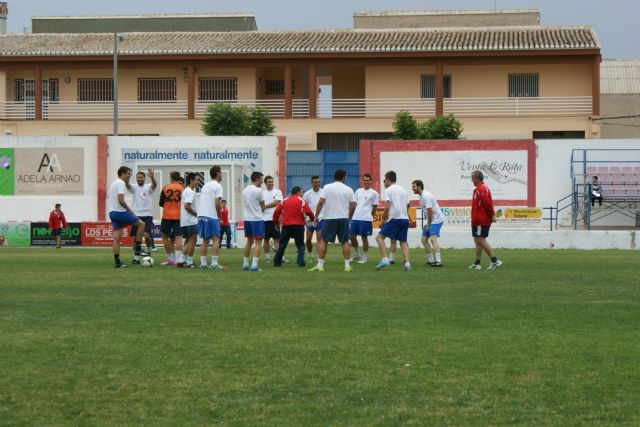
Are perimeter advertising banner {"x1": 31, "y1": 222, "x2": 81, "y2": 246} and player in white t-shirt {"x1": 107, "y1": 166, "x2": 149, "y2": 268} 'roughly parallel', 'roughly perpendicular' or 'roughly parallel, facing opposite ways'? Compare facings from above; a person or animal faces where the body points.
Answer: roughly perpendicular

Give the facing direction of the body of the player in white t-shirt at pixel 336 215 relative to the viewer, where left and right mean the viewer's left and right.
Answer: facing away from the viewer

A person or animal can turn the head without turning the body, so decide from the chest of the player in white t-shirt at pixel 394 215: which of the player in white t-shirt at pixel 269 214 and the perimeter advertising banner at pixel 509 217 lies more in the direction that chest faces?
the player in white t-shirt

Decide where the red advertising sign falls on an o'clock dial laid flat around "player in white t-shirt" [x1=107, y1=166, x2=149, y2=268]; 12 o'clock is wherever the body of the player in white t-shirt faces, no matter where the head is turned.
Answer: The red advertising sign is roughly at 9 o'clock from the player in white t-shirt.

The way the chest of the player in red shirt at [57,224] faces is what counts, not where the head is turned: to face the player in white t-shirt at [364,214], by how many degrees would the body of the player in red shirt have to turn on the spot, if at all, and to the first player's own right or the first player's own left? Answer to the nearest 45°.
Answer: approximately 45° to the first player's own left

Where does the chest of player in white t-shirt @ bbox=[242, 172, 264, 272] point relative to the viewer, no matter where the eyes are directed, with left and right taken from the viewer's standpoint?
facing away from the viewer and to the right of the viewer

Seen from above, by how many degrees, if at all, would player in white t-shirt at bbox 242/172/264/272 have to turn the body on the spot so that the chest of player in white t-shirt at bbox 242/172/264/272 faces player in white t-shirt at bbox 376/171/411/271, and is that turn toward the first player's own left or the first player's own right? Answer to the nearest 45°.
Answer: approximately 45° to the first player's own right

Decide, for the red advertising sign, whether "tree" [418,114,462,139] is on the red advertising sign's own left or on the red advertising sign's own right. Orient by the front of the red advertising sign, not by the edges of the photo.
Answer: on the red advertising sign's own left

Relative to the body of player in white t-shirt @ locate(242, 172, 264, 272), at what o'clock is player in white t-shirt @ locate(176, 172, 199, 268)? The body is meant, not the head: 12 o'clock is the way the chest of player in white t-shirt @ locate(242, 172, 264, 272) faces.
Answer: player in white t-shirt @ locate(176, 172, 199, 268) is roughly at 8 o'clock from player in white t-shirt @ locate(242, 172, 264, 272).

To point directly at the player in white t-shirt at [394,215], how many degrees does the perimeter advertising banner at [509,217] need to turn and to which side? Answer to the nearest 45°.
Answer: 0° — it already faces them
